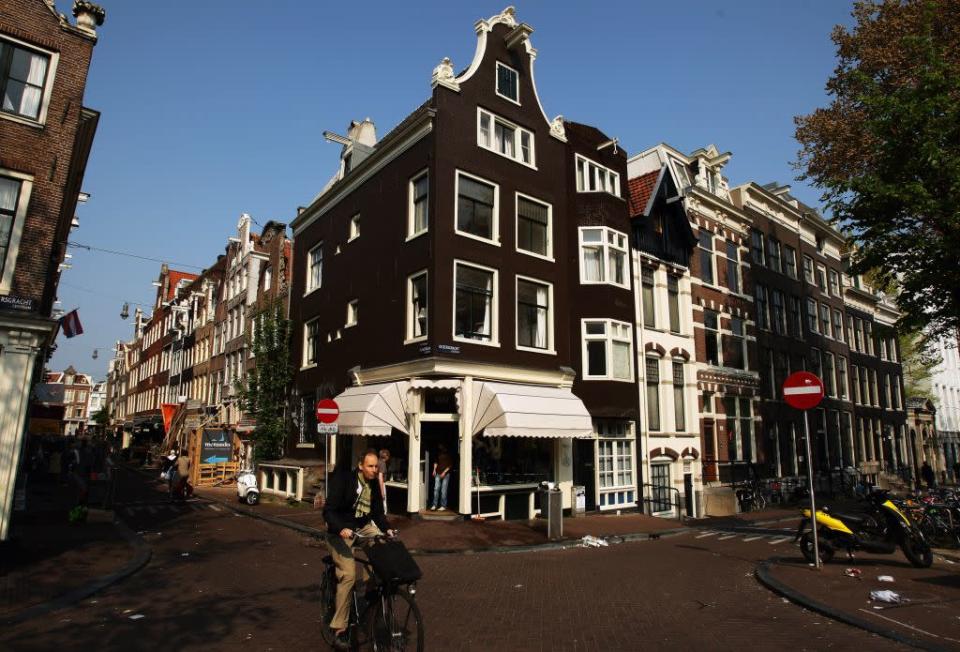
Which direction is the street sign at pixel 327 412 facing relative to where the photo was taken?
toward the camera

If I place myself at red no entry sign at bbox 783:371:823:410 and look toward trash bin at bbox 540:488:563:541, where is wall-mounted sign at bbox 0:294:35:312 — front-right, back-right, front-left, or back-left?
front-left

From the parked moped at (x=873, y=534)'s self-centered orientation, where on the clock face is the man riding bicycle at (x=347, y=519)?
The man riding bicycle is roughly at 4 o'clock from the parked moped.

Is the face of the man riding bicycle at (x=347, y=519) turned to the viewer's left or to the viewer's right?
to the viewer's right

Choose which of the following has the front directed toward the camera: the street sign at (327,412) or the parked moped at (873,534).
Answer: the street sign

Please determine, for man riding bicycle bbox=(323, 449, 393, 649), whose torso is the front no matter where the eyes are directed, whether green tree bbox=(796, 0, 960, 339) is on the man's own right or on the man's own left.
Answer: on the man's own left

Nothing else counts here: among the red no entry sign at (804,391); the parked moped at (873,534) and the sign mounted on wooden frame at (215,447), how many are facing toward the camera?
2

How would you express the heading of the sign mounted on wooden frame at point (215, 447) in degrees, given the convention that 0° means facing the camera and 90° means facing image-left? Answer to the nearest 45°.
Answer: approximately 0°

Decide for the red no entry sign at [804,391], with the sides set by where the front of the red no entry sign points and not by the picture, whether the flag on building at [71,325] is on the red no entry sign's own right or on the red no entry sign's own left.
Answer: on the red no entry sign's own right

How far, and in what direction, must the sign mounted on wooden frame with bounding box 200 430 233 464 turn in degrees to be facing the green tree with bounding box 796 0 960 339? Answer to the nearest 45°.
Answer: approximately 45° to its left

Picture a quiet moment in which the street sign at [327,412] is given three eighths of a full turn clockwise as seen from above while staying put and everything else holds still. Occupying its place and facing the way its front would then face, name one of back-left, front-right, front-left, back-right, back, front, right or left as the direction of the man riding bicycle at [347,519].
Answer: back-left

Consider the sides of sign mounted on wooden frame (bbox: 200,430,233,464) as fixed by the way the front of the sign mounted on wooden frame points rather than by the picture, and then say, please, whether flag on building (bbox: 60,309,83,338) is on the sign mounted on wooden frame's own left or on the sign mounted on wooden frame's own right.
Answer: on the sign mounted on wooden frame's own right

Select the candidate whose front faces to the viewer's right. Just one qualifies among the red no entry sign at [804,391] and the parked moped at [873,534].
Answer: the parked moped

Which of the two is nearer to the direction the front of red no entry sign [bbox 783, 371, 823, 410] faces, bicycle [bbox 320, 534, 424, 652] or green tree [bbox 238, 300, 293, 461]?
the bicycle

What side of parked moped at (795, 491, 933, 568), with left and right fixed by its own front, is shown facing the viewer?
right
